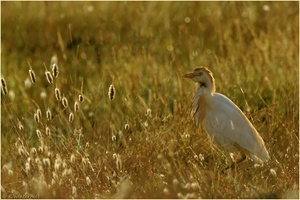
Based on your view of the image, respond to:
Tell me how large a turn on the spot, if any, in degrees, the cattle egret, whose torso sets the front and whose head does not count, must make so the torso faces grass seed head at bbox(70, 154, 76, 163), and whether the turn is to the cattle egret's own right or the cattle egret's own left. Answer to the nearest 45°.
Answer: approximately 45° to the cattle egret's own left

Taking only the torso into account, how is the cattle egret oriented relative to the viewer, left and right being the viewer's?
facing to the left of the viewer
